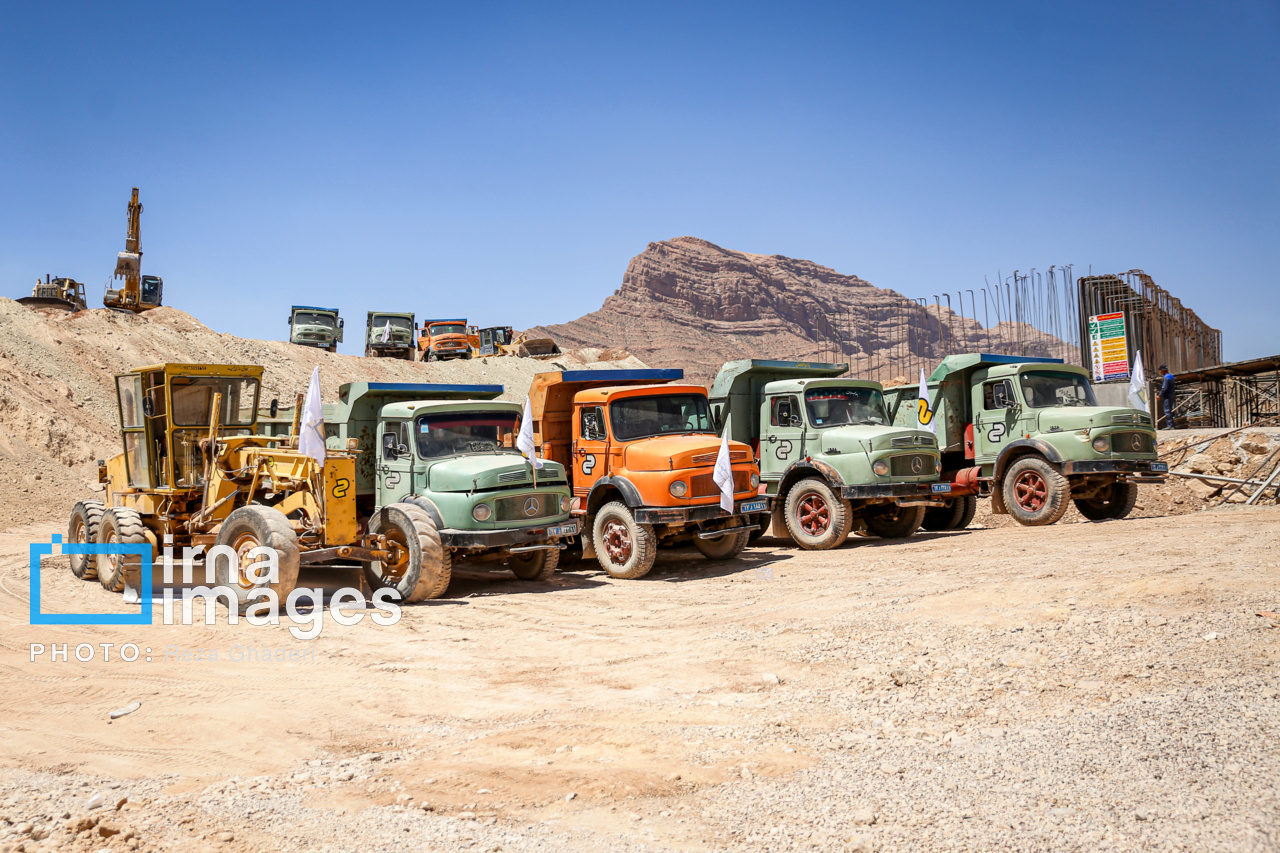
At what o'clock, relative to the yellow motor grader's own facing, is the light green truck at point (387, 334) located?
The light green truck is roughly at 8 o'clock from the yellow motor grader.

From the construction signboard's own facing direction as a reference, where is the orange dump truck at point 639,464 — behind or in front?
in front

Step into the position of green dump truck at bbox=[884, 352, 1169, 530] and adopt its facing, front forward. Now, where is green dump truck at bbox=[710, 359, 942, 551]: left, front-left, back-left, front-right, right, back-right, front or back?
right

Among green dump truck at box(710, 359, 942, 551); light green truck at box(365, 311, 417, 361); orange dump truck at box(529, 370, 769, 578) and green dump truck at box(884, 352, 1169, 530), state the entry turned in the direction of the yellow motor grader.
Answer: the light green truck

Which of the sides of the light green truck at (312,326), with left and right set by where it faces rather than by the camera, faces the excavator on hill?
right

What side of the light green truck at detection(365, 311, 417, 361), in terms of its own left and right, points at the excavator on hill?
right

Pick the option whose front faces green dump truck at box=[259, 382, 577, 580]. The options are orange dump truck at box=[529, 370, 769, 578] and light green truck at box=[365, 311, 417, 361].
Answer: the light green truck

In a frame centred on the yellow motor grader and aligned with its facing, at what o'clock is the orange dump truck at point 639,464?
The orange dump truck is roughly at 11 o'clock from the yellow motor grader.
